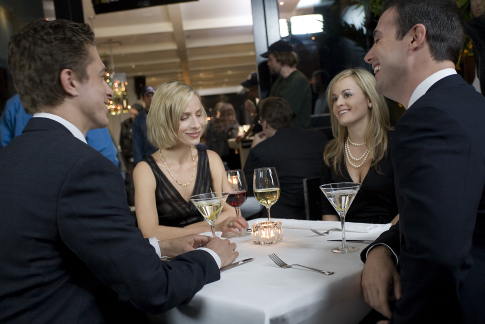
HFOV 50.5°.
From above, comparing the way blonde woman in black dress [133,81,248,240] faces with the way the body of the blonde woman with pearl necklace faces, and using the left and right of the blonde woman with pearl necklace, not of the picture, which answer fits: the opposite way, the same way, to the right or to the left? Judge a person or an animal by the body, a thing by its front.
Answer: to the left

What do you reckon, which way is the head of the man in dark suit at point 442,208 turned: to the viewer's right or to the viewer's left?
to the viewer's left

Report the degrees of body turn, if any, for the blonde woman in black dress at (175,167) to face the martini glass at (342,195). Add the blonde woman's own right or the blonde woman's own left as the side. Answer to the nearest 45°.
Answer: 0° — they already face it

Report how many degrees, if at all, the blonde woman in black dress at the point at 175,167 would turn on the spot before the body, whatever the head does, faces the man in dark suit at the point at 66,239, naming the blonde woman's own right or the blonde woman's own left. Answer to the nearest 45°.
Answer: approximately 45° to the blonde woman's own right

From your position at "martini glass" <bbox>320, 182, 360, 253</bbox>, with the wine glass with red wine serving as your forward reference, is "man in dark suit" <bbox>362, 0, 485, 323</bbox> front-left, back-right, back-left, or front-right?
back-left
